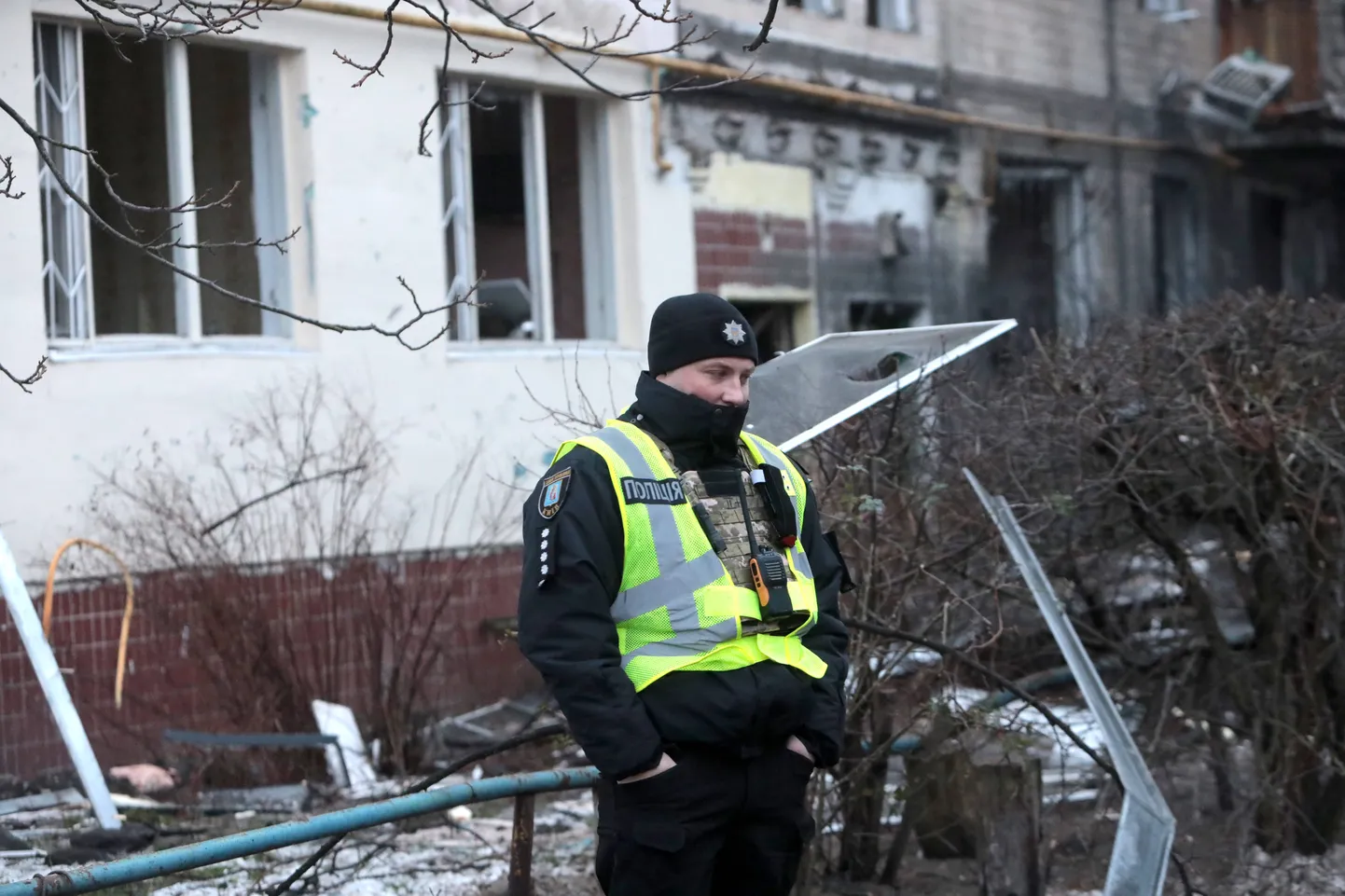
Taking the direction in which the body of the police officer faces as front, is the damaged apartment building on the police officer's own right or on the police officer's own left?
on the police officer's own left

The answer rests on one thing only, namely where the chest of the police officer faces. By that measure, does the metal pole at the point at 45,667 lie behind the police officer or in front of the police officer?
behind

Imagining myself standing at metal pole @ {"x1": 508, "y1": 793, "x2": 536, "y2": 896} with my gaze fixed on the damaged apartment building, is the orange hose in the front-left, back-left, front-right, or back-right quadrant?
front-left

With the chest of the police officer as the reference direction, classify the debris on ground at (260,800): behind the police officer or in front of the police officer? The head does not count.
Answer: behind

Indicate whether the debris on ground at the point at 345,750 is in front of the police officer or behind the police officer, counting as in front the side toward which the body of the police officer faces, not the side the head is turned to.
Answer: behind

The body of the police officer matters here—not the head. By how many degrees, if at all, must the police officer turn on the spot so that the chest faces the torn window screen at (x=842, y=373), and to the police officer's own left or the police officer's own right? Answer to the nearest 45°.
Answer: approximately 135° to the police officer's own left

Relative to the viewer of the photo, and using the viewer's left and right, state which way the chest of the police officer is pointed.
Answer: facing the viewer and to the right of the viewer

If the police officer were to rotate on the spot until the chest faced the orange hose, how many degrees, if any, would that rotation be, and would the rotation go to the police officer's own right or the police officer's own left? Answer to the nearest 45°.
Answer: approximately 180°

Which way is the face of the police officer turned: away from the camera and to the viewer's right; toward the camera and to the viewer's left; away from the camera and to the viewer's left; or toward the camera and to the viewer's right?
toward the camera and to the viewer's right
